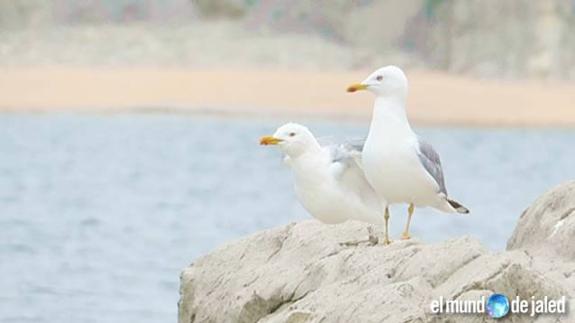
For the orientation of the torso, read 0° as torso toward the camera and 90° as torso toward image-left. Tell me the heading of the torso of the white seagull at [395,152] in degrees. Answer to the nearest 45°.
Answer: approximately 45°

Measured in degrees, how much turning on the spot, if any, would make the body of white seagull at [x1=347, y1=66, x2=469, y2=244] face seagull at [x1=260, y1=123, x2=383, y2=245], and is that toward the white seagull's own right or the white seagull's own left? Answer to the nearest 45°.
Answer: approximately 90° to the white seagull's own right

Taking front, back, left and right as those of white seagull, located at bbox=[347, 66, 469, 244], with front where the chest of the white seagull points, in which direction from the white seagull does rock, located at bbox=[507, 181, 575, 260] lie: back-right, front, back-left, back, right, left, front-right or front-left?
back-left
